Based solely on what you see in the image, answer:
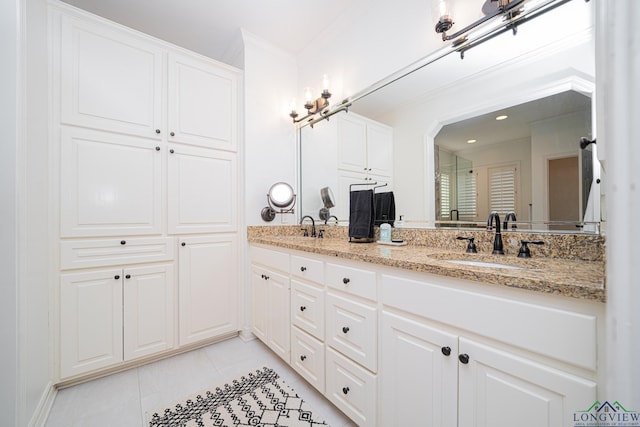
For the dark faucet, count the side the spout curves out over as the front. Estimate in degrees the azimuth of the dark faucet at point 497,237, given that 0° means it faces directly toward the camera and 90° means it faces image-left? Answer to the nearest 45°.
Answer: approximately 45°

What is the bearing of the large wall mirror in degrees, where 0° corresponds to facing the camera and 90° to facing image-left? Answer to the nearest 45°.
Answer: approximately 45°

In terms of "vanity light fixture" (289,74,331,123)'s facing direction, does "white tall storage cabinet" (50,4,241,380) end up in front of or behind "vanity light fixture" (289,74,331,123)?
in front

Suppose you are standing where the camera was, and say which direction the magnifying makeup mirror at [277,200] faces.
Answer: facing the viewer

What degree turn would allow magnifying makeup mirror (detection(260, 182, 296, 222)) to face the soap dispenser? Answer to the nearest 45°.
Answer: approximately 45° to its left

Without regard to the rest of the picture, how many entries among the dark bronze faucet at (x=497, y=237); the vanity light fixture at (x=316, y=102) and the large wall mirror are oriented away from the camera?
0

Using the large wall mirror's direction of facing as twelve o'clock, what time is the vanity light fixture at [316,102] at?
The vanity light fixture is roughly at 2 o'clock from the large wall mirror.

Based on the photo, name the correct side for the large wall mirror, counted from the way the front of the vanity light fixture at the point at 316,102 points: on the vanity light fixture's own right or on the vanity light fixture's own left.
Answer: on the vanity light fixture's own left

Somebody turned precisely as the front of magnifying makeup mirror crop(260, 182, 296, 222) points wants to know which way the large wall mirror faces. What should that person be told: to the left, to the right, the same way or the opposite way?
to the right

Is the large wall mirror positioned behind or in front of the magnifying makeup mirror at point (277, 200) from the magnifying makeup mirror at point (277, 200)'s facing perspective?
in front

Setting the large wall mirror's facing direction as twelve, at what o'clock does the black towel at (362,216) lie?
The black towel is roughly at 2 o'clock from the large wall mirror.

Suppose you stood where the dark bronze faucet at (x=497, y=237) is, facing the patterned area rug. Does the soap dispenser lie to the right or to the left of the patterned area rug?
right

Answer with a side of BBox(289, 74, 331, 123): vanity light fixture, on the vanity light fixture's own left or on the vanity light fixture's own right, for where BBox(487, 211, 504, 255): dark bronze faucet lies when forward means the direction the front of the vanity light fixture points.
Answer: on the vanity light fixture's own left

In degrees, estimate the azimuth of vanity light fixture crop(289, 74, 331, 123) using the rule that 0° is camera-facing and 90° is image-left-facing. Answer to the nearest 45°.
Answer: approximately 45°

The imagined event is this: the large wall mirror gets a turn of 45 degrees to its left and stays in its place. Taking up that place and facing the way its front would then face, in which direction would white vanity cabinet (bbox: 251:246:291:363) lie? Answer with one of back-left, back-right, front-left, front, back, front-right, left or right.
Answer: right
